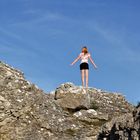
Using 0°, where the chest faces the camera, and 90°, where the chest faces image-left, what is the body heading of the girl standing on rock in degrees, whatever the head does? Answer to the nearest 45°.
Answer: approximately 180°

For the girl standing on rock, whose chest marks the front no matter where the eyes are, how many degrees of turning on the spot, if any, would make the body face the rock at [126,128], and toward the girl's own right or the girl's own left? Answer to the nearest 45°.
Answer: approximately 180°
